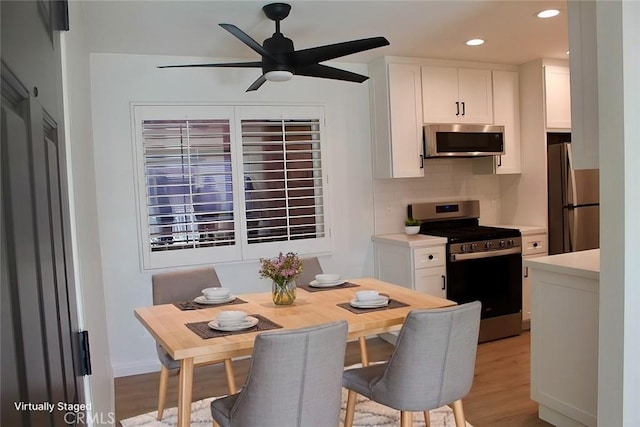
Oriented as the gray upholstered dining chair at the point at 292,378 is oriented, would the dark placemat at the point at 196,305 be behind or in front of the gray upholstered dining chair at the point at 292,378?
in front

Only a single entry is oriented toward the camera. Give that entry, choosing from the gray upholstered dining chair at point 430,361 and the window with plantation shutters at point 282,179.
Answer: the window with plantation shutters

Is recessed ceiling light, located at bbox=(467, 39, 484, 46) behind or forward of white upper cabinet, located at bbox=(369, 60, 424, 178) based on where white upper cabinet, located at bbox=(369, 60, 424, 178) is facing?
forward

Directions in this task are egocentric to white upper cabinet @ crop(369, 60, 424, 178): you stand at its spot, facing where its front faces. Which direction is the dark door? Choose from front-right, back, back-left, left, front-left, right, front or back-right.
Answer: front-right

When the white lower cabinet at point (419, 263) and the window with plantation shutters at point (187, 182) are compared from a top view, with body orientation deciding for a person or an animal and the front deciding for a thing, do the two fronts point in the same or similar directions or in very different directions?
same or similar directions

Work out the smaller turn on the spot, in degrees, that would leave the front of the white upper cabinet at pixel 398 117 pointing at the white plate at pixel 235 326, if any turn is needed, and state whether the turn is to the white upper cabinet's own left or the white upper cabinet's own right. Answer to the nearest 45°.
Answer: approximately 45° to the white upper cabinet's own right

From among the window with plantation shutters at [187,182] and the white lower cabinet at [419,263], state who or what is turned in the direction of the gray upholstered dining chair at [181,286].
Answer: the window with plantation shutters

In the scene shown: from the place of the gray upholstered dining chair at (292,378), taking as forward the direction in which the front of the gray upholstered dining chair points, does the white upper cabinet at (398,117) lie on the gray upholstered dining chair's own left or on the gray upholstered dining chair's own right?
on the gray upholstered dining chair's own right

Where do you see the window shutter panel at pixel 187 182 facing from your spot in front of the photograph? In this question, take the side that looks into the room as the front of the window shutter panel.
facing the viewer

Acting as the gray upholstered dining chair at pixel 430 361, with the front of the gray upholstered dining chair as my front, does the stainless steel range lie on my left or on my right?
on my right

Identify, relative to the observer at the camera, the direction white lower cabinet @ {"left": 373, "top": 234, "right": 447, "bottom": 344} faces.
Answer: facing the viewer and to the right of the viewer

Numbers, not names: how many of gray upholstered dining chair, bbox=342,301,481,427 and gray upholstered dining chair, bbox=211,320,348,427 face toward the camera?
0

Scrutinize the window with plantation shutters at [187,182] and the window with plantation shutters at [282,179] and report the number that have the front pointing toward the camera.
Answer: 2

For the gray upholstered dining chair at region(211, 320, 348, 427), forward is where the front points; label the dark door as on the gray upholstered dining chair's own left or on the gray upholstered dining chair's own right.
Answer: on the gray upholstered dining chair's own left

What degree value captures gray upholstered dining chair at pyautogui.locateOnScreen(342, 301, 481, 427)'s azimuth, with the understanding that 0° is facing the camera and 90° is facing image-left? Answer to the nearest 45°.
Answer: approximately 135°

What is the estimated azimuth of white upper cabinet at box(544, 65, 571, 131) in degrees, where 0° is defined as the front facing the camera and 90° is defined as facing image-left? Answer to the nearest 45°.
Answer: approximately 315°

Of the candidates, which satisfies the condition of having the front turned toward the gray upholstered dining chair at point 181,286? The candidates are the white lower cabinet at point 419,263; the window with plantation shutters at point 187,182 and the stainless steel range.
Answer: the window with plantation shutters

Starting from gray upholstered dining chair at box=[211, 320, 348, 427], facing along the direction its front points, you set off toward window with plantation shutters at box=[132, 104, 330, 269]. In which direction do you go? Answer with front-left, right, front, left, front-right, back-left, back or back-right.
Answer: front-right

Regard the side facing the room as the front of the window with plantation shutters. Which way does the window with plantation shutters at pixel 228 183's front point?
toward the camera
